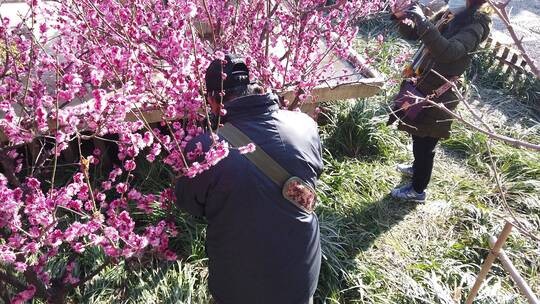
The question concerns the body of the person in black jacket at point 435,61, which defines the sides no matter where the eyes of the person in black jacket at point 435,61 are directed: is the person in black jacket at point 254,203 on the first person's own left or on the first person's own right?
on the first person's own left

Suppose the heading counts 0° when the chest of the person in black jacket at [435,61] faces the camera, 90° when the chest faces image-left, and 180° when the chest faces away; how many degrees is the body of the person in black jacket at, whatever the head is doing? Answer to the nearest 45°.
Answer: approximately 90°

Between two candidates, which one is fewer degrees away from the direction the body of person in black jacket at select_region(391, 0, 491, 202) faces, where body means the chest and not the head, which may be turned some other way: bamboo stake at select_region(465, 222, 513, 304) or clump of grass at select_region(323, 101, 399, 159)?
the clump of grass

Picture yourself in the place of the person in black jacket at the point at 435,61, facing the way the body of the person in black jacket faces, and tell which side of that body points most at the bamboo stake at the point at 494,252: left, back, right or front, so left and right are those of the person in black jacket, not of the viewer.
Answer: left

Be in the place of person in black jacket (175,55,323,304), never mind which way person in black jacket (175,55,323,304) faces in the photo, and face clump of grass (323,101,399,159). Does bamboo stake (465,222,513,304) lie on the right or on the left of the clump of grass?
right

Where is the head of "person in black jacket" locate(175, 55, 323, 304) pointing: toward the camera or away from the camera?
away from the camera

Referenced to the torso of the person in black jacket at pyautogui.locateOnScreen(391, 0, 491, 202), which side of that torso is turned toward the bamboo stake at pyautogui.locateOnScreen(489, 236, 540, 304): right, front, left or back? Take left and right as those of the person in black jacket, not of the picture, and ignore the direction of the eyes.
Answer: left

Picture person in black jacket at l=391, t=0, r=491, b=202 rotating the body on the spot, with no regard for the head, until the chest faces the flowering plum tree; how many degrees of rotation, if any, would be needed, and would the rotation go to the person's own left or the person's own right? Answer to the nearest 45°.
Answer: approximately 45° to the person's own left
